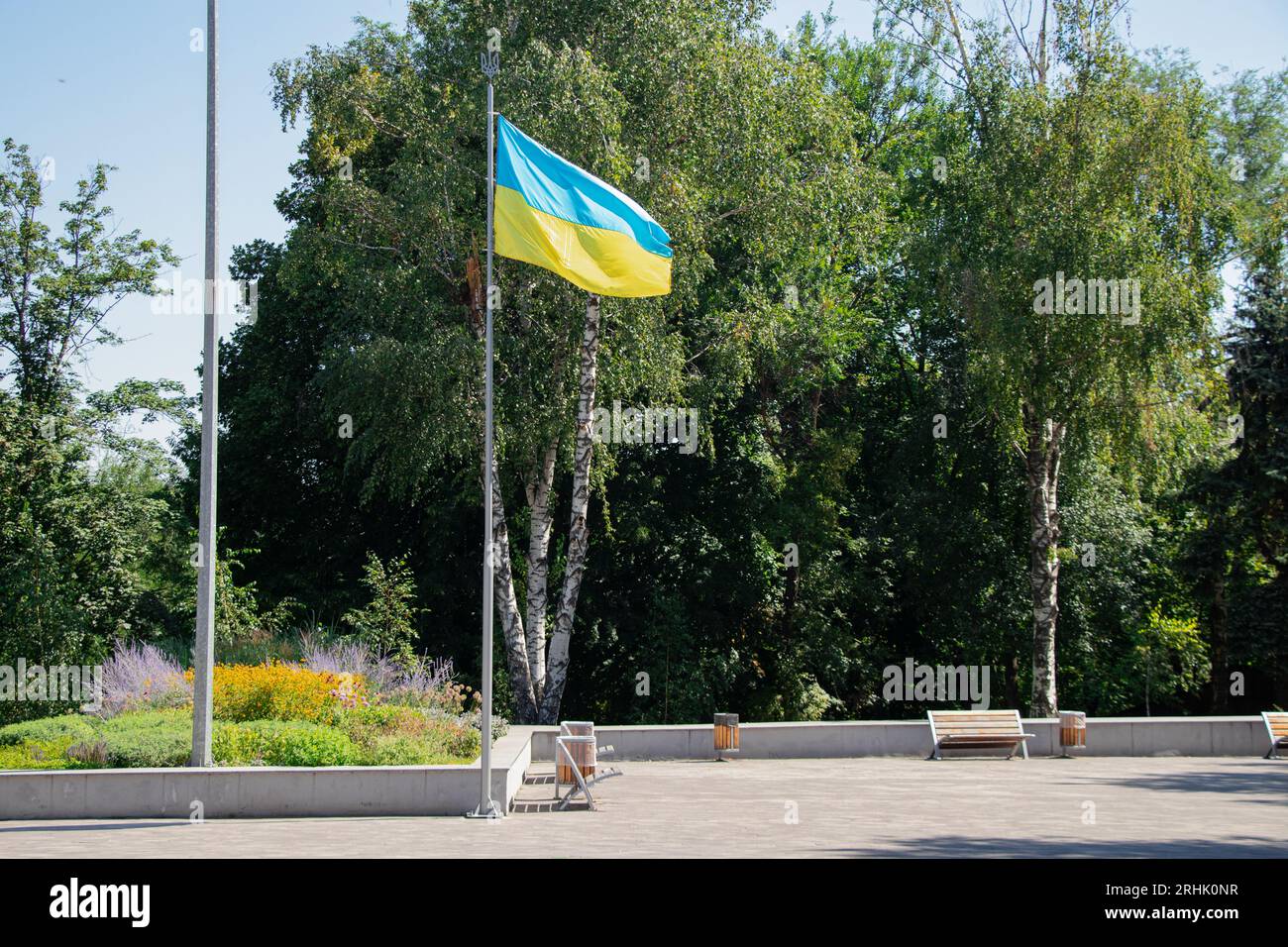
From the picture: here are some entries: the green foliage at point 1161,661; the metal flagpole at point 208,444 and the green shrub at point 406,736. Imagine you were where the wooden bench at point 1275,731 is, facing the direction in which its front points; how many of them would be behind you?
1

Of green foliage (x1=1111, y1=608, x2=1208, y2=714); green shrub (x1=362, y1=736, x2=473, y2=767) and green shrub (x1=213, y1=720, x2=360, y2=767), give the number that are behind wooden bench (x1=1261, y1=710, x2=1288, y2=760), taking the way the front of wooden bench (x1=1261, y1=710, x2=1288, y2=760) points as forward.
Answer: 1

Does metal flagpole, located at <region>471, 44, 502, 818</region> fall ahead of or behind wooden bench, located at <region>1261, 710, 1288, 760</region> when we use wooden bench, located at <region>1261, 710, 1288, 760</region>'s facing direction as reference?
ahead

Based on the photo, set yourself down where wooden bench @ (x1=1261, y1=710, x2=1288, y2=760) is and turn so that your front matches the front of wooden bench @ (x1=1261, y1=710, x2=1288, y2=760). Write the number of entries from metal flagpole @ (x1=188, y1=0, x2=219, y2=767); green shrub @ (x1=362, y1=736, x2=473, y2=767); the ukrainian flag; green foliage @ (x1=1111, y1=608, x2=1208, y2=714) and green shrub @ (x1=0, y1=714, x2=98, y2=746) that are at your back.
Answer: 1

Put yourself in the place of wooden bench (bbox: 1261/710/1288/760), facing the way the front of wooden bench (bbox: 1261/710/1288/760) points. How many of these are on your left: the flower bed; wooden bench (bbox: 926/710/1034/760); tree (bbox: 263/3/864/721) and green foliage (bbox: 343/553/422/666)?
0

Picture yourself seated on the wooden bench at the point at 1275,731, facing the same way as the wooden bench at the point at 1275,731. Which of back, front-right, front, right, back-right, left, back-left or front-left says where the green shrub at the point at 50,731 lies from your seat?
front-right

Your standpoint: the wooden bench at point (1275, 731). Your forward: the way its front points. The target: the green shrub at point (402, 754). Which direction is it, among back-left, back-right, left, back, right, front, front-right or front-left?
front-right

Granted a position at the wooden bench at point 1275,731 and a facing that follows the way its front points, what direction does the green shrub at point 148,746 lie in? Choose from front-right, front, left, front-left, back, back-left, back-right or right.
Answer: front-right

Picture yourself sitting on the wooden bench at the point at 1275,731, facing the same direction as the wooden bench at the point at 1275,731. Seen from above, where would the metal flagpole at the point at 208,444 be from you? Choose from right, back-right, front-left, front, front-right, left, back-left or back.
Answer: front-right

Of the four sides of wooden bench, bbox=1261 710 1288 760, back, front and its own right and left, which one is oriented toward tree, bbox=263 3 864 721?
right

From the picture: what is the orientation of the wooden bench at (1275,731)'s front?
toward the camera

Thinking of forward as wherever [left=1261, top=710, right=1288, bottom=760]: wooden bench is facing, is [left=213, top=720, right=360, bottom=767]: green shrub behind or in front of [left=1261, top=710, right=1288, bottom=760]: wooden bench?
in front

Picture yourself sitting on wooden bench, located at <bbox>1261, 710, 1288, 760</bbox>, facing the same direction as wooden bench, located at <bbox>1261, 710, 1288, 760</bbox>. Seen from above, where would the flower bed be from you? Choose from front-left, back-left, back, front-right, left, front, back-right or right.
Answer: front-right
